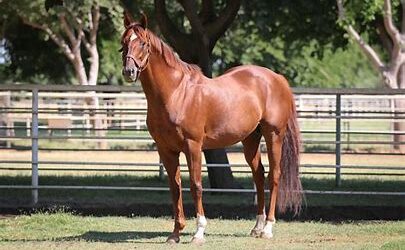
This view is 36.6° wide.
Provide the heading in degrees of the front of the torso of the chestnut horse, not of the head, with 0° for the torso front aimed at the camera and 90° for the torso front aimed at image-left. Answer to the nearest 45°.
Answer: approximately 45°

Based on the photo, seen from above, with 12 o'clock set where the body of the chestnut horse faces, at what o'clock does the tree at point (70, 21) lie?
The tree is roughly at 4 o'clock from the chestnut horse.

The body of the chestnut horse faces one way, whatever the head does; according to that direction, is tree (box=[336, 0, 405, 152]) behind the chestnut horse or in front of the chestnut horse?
behind

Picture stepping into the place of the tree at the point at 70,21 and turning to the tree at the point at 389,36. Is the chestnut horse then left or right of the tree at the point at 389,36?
right
